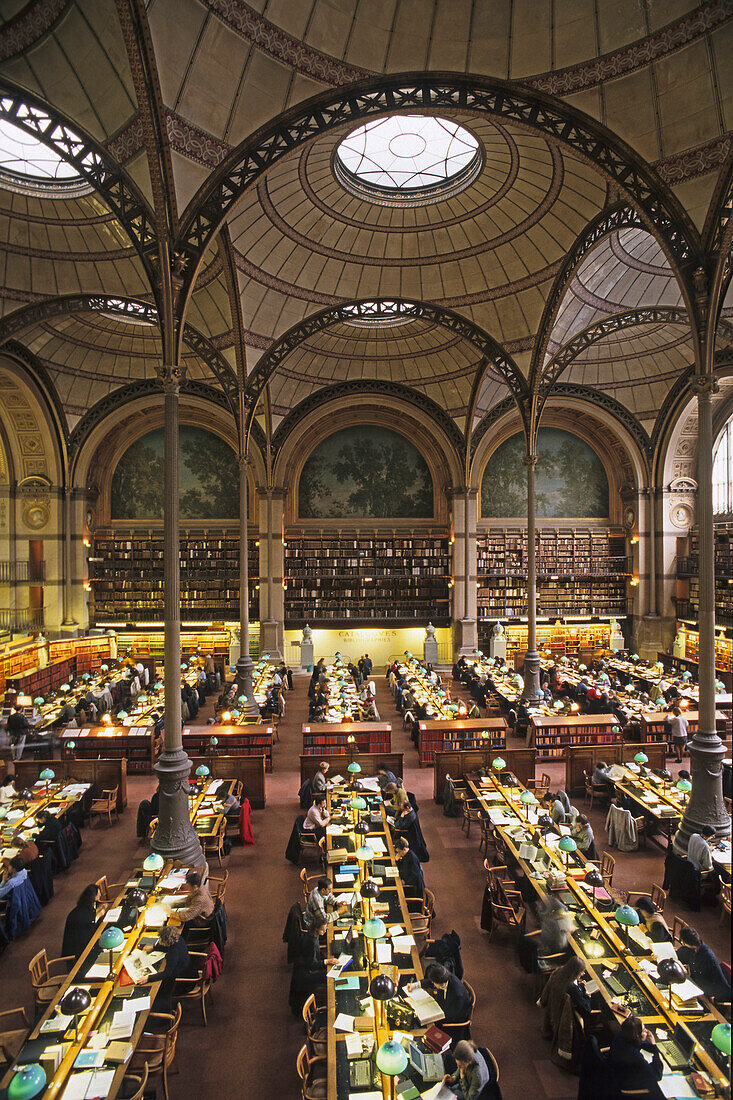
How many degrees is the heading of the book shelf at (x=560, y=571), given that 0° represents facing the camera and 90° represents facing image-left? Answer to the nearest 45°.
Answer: approximately 0°

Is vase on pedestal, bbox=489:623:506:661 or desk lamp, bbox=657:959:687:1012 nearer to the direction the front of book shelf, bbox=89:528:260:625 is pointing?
the desk lamp

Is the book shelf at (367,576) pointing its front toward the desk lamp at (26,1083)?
yes
